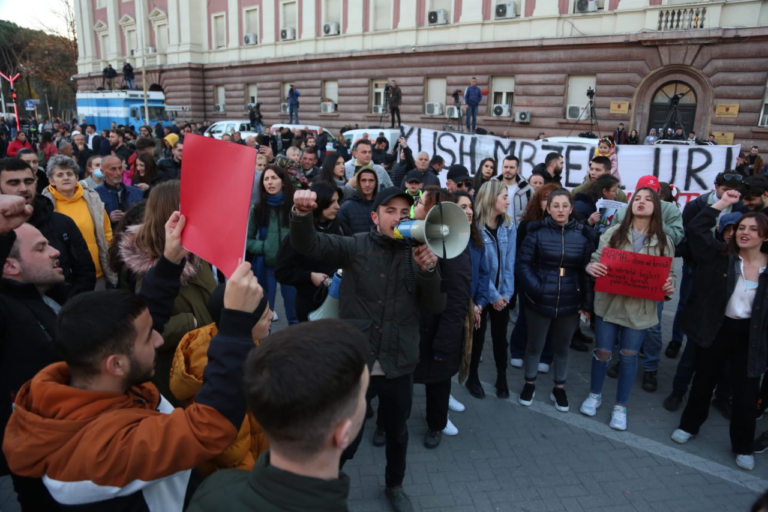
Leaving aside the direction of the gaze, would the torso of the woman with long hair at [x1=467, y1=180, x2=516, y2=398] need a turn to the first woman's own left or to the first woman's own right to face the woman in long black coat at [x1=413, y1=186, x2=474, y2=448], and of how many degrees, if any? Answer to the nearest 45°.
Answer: approximately 45° to the first woman's own right

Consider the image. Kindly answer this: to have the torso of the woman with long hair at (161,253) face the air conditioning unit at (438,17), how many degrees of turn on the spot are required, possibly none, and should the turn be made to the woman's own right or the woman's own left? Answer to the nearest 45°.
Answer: approximately 45° to the woman's own left

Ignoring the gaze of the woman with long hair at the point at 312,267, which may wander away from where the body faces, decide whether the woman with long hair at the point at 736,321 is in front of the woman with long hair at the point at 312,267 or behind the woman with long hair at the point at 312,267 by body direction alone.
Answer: in front

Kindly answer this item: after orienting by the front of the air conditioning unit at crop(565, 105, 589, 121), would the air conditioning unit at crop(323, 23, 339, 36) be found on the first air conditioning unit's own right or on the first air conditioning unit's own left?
on the first air conditioning unit's own right

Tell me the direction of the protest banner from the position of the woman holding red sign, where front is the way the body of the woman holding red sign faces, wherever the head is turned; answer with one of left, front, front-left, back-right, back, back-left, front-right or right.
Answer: back

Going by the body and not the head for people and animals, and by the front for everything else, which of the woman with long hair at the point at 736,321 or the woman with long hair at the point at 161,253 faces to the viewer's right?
the woman with long hair at the point at 161,253

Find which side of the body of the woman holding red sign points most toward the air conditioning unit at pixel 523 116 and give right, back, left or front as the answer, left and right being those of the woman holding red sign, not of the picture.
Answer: back

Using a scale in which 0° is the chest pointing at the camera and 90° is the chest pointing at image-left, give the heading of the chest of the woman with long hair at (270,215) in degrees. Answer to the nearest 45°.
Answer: approximately 0°

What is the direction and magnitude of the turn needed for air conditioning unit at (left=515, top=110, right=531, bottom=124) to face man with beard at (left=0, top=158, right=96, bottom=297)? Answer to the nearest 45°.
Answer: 0° — it already faces them

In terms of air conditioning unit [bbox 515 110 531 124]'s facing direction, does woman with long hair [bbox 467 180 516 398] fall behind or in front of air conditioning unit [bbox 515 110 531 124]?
in front

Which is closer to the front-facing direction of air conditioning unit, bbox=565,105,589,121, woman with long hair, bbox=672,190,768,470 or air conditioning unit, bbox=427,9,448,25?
the woman with long hair

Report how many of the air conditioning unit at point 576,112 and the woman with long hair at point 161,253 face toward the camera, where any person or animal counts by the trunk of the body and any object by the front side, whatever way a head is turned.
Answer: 1

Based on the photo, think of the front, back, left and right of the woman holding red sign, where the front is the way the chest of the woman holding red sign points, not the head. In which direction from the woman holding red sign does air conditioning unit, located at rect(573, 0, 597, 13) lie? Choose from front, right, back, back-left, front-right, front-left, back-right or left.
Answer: back
